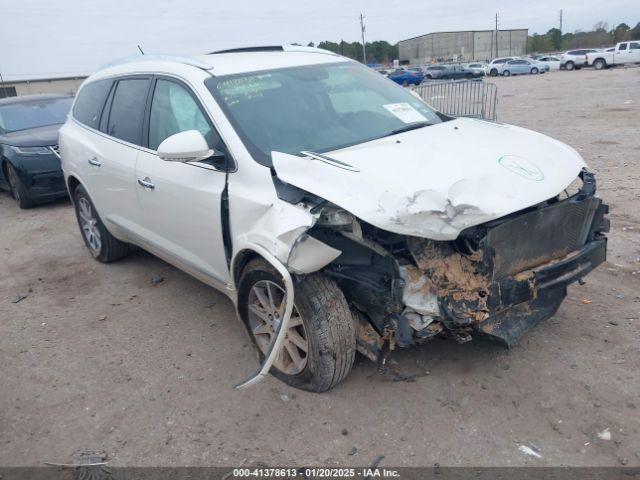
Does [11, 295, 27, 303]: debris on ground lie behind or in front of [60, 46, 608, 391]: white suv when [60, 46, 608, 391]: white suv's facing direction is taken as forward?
behind

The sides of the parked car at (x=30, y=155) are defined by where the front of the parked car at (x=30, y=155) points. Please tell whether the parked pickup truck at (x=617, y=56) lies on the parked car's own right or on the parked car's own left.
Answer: on the parked car's own left

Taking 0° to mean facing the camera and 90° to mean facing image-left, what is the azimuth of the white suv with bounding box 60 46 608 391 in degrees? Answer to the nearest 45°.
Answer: approximately 315°

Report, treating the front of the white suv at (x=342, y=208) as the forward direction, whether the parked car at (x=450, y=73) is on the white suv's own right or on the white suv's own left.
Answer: on the white suv's own left

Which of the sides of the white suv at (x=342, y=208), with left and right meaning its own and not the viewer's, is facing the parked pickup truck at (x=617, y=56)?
left

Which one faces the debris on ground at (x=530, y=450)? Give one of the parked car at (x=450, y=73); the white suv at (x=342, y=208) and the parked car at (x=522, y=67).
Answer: the white suv
